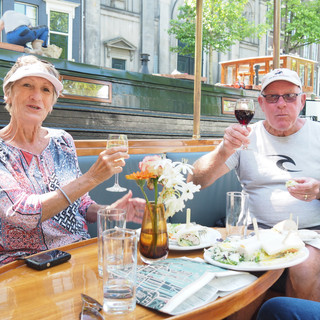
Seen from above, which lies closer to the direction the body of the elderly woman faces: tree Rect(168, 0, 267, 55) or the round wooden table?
the round wooden table

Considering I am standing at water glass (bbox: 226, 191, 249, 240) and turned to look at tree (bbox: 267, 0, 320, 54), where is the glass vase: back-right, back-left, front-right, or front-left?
back-left

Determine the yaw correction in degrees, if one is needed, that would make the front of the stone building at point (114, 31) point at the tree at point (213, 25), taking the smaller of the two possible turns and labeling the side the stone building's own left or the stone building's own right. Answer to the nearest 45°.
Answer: approximately 90° to the stone building's own left

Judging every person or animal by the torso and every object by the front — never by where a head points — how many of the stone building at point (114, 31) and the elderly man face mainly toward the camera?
2

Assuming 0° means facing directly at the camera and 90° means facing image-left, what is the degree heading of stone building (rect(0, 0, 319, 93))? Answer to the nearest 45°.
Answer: approximately 0°

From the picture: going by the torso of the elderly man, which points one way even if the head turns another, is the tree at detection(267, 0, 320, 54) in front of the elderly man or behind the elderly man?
behind
